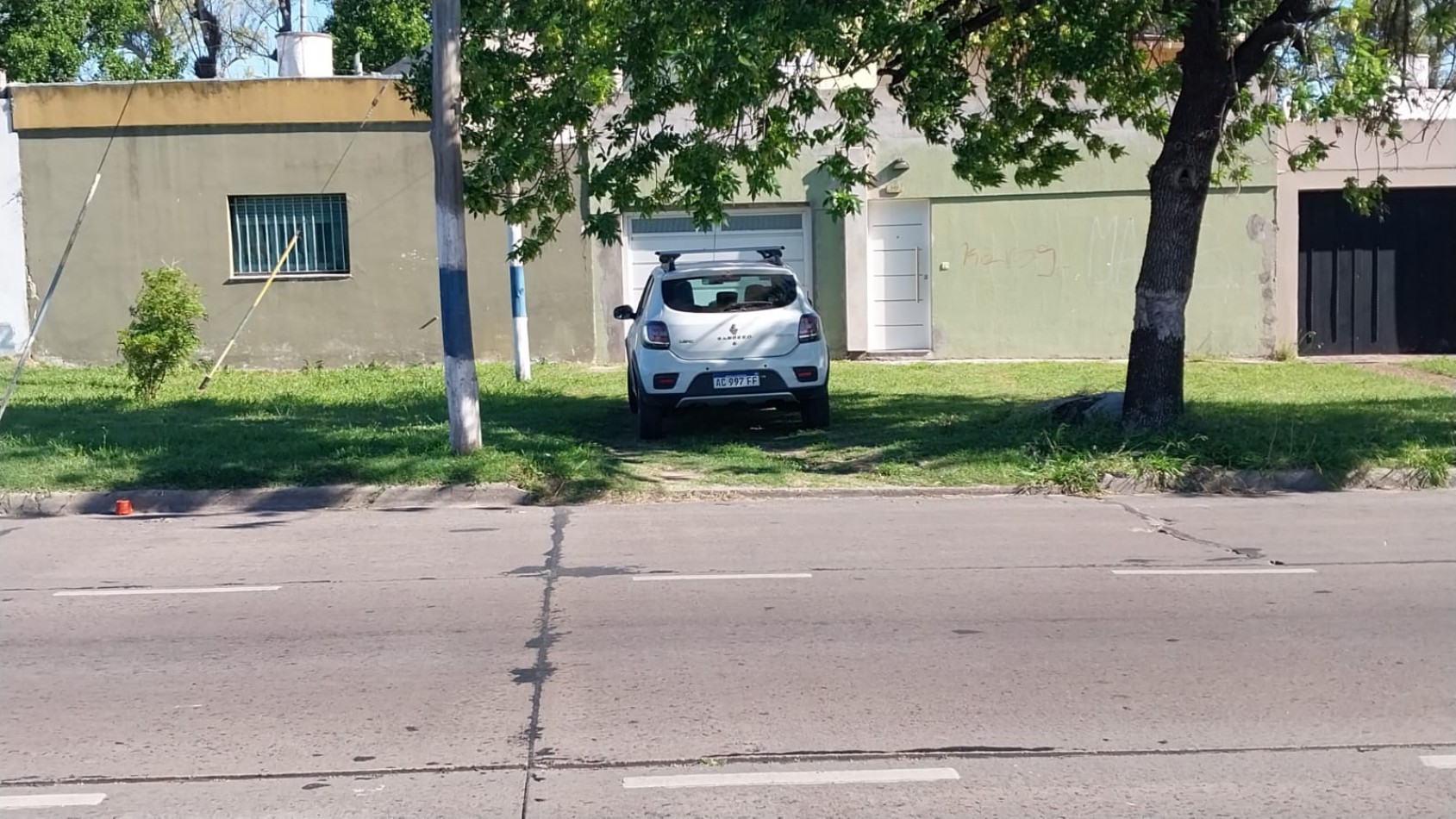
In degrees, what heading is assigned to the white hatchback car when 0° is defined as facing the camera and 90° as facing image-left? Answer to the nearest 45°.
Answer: approximately 180°

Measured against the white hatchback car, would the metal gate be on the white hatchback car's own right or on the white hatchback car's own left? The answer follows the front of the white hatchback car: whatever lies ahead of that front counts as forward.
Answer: on the white hatchback car's own right

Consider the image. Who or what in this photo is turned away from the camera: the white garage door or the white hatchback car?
the white hatchback car

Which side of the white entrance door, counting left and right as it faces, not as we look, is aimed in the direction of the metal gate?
left

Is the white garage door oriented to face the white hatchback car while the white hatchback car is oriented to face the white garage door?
yes

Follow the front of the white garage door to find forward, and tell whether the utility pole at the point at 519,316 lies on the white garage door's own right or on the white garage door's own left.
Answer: on the white garage door's own right

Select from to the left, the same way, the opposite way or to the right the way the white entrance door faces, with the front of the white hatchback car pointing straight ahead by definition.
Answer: the opposite way

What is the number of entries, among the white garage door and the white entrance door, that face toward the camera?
2

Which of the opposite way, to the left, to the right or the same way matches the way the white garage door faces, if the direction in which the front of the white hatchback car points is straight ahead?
the opposite way

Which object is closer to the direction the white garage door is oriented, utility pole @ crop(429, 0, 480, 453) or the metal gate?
the utility pole

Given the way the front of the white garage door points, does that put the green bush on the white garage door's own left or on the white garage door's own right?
on the white garage door's own right

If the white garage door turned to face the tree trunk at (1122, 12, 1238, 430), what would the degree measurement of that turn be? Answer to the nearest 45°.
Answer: approximately 45° to its left

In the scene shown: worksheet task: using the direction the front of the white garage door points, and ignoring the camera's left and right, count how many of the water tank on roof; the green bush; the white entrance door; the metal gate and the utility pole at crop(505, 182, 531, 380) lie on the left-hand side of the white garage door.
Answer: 2

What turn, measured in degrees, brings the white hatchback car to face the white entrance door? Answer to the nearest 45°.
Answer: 0° — it already faces it

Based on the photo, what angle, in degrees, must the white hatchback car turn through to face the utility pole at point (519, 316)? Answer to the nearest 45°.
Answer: approximately 45° to its left
